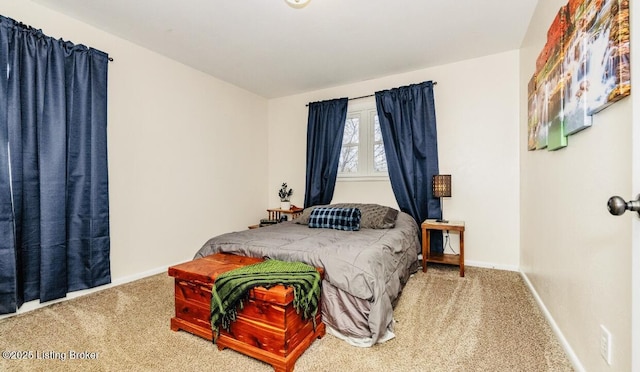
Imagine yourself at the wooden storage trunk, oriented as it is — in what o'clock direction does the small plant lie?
The small plant is roughly at 5 o'clock from the wooden storage trunk.

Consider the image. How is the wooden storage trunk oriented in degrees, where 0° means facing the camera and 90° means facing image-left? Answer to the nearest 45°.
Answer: approximately 45°

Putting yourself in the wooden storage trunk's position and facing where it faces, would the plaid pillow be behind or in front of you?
behind

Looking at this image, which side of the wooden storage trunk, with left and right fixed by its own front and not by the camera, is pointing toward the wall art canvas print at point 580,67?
left

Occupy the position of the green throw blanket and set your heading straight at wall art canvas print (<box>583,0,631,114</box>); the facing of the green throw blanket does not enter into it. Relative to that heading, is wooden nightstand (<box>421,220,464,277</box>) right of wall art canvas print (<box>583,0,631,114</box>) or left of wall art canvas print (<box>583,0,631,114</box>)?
left

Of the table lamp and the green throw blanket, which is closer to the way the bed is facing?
the green throw blanket

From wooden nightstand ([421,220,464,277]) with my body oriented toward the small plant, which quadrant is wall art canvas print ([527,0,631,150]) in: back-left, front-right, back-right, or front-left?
back-left

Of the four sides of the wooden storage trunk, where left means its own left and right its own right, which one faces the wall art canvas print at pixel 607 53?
left

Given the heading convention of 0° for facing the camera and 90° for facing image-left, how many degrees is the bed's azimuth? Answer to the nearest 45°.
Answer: approximately 45°
